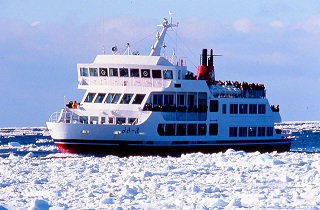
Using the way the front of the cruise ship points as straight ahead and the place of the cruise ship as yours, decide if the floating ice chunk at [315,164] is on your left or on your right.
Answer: on your left

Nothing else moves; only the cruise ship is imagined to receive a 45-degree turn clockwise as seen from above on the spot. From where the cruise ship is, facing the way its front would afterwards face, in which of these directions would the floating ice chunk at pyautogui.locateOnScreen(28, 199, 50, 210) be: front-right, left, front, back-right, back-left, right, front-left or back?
left

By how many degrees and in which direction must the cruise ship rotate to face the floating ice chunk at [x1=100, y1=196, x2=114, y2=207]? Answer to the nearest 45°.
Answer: approximately 45° to its left

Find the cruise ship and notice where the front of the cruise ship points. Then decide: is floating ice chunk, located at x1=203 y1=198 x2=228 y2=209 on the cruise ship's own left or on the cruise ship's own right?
on the cruise ship's own left

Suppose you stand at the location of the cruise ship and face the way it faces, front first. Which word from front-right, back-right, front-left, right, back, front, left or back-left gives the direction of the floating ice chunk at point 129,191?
front-left

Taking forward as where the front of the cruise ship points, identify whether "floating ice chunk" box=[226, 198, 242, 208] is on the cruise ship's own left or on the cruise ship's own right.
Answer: on the cruise ship's own left

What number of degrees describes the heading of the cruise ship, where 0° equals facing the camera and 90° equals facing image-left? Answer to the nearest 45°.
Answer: approximately 45°
